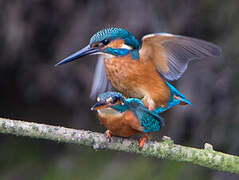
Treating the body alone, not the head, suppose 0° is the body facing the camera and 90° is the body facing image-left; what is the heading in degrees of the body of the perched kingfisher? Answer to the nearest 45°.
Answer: approximately 45°
